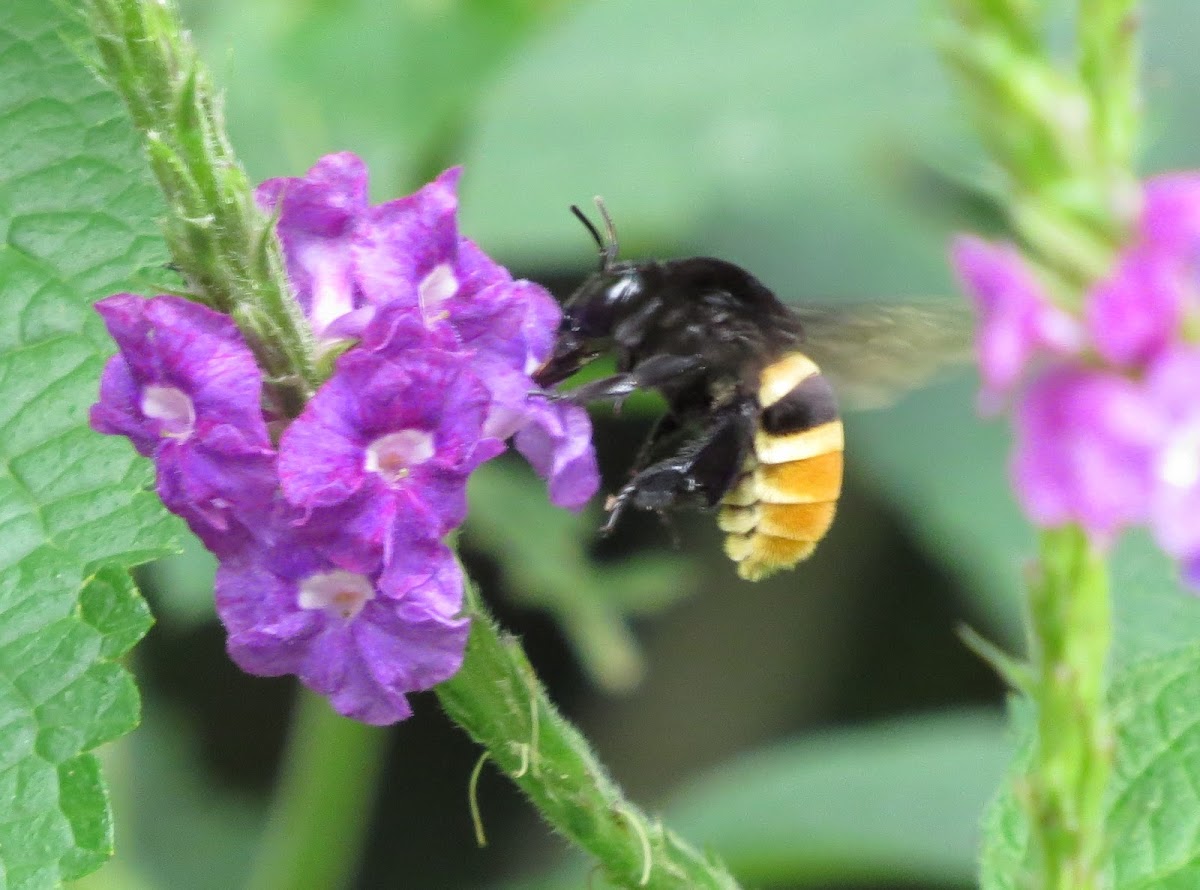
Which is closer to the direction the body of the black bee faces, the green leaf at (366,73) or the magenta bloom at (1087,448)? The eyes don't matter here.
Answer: the green leaf

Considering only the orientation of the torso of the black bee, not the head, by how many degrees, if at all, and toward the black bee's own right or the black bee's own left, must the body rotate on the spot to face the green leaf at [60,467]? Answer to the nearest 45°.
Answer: approximately 45° to the black bee's own left

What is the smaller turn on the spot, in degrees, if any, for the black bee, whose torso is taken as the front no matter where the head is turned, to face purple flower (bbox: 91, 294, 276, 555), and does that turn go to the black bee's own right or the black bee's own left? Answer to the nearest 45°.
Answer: approximately 45° to the black bee's own left

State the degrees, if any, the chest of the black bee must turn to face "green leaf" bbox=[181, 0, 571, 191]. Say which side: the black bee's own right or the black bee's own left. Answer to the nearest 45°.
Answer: approximately 45° to the black bee's own right

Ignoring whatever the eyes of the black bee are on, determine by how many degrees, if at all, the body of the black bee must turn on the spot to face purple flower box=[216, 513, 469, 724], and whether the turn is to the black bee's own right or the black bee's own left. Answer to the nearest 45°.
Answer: approximately 45° to the black bee's own left

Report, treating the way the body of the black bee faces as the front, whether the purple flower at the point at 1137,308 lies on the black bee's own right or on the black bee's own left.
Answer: on the black bee's own left

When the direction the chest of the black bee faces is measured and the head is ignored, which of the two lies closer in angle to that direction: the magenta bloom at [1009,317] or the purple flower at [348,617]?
the purple flower

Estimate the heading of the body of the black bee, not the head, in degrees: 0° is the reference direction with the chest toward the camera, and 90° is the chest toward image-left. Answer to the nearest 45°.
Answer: approximately 90°

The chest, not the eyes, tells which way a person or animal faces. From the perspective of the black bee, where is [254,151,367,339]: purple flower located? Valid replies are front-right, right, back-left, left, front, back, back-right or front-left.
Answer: front-left
